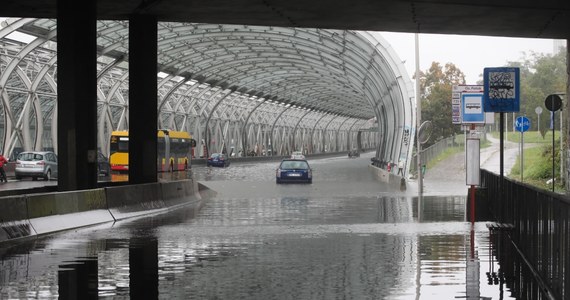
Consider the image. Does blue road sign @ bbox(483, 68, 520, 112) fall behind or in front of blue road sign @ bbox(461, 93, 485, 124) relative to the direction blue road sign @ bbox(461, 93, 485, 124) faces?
in front

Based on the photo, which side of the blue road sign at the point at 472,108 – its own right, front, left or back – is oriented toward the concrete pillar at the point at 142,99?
right

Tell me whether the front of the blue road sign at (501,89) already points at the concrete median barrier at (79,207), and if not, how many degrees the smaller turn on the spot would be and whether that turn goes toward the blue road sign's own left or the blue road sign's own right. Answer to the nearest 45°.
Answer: approximately 90° to the blue road sign's own right

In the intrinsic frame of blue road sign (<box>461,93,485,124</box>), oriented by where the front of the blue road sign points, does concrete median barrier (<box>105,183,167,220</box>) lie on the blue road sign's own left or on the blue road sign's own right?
on the blue road sign's own right

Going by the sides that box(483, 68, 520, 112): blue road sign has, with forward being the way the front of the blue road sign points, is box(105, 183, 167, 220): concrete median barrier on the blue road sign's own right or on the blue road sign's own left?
on the blue road sign's own right

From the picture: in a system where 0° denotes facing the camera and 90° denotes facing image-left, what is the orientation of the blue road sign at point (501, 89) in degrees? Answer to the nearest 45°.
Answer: approximately 0°

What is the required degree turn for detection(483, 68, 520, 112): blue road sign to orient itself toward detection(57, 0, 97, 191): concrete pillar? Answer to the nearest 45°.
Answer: approximately 90° to its right

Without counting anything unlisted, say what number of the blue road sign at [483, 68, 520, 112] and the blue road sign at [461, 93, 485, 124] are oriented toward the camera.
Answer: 2

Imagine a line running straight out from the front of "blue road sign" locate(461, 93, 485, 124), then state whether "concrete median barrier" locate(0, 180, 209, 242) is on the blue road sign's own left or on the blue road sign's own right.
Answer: on the blue road sign's own right

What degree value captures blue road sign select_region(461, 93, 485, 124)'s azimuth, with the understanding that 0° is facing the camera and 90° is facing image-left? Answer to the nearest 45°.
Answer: approximately 0°

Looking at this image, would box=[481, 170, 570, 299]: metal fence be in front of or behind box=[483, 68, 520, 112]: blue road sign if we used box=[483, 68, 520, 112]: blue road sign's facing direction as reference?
in front

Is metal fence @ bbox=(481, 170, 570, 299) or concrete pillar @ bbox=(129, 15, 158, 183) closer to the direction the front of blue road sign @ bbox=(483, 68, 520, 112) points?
the metal fence
